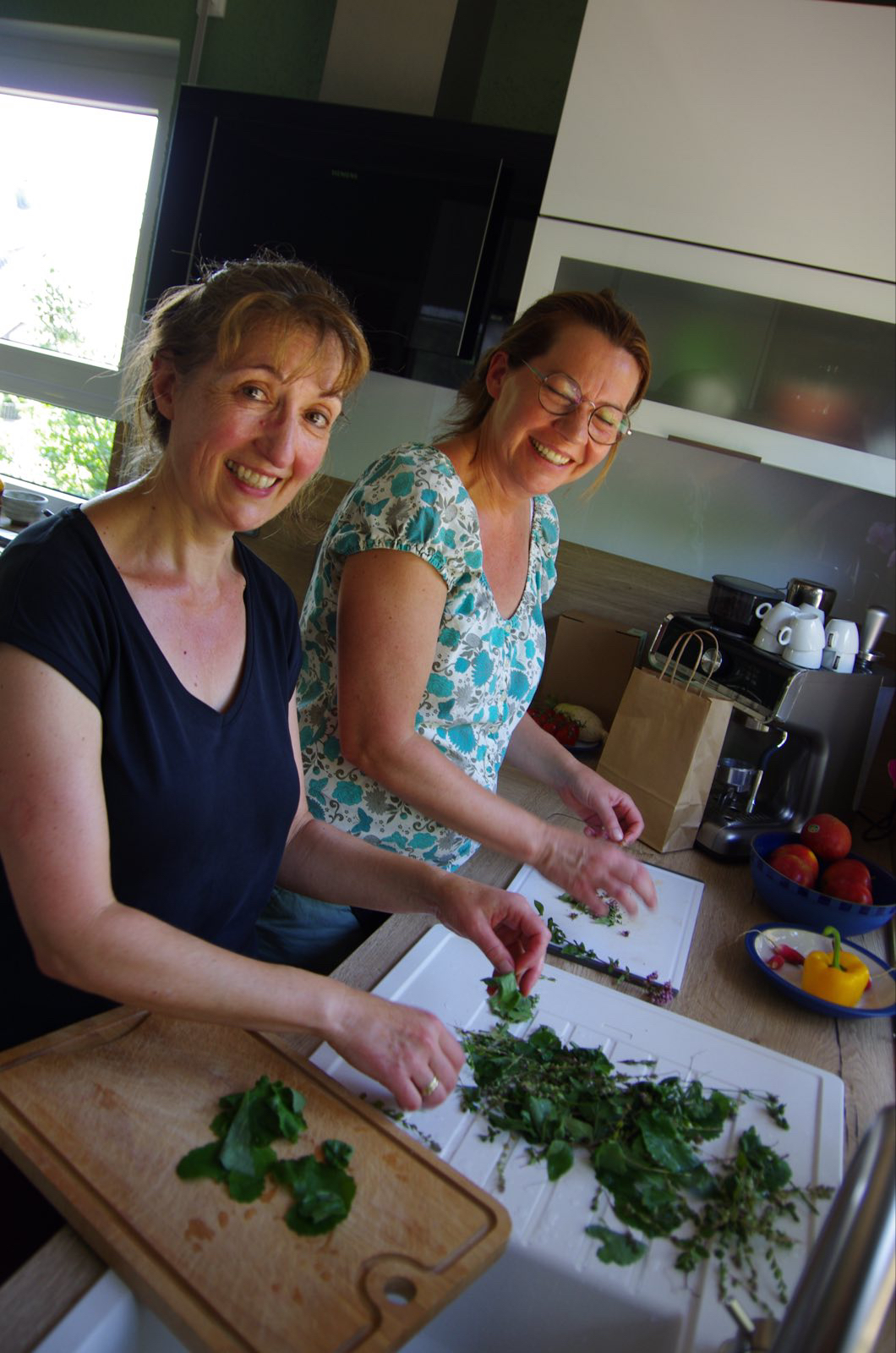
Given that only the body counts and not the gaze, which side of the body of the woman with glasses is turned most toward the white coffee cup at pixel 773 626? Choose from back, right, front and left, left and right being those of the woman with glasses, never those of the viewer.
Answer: left

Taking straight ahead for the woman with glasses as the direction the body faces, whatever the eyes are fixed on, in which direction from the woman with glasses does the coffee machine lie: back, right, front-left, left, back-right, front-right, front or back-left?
left

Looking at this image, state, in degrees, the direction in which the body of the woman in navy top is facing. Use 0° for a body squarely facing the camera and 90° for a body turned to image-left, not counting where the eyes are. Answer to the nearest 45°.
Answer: approximately 315°

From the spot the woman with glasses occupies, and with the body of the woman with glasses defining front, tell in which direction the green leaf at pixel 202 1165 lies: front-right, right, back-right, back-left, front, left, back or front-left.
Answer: front-right

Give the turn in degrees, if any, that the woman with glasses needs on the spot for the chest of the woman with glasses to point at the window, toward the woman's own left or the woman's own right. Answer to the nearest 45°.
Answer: approximately 180°
